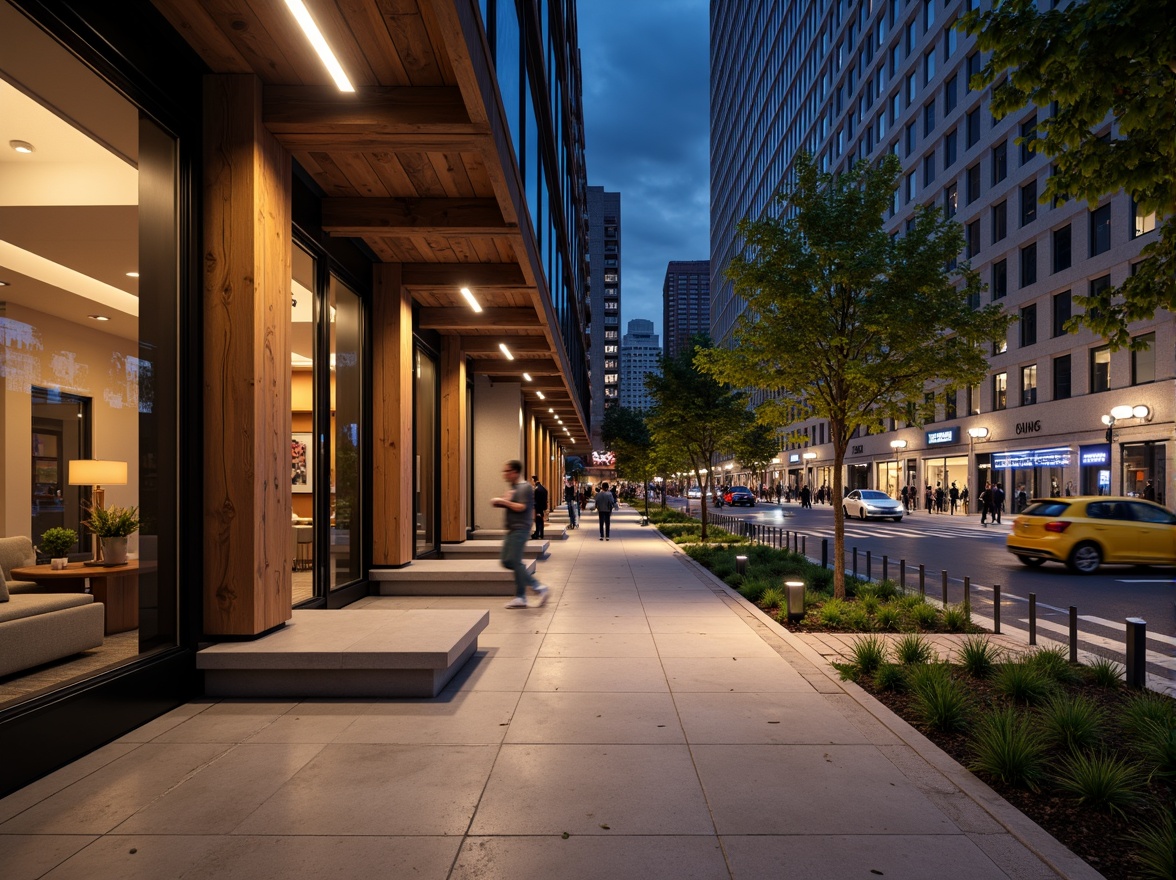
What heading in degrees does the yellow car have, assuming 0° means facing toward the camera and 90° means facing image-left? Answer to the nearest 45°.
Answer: approximately 225°

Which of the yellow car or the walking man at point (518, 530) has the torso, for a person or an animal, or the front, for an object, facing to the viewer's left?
the walking man

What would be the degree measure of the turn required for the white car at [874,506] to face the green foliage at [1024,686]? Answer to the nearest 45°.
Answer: approximately 45° to its right

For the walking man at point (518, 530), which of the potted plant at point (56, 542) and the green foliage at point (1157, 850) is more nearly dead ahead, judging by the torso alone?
the potted plant

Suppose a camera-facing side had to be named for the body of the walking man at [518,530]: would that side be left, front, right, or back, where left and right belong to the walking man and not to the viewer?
left

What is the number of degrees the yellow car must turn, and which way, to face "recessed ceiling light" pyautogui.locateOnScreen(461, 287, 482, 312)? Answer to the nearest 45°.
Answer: approximately 180°

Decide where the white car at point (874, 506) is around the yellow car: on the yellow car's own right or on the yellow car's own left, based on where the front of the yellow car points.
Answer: on the yellow car's own left

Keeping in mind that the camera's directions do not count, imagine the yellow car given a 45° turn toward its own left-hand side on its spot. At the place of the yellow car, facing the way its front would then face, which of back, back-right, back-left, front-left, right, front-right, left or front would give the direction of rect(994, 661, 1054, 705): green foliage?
back

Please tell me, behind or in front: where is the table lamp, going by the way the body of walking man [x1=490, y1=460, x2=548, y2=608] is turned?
in front

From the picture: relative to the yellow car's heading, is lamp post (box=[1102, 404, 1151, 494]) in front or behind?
in front

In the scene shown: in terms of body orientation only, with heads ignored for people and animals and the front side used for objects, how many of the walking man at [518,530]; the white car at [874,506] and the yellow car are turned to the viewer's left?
1

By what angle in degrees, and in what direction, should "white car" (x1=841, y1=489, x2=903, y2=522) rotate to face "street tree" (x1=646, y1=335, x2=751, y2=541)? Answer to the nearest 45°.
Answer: approximately 45° to its right

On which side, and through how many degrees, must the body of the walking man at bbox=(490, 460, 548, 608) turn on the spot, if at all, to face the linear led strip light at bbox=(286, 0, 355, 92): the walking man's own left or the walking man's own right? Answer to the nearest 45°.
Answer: approximately 90° to the walking man's own left
